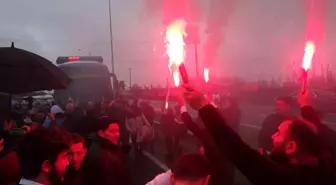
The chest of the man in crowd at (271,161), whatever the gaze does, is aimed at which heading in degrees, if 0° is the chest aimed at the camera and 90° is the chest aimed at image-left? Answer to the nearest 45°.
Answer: approximately 135°

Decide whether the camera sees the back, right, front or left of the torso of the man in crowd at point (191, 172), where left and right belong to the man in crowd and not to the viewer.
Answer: back

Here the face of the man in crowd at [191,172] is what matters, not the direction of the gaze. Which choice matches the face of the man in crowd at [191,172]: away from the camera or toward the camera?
away from the camera

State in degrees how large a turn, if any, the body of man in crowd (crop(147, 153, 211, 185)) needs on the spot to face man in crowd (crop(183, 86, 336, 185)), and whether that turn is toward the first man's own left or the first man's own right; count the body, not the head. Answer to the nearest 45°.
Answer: approximately 90° to the first man's own right

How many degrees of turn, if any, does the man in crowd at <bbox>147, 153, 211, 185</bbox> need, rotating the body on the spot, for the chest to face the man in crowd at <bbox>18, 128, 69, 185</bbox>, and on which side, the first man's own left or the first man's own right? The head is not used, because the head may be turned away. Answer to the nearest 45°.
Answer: approximately 90° to the first man's own left
